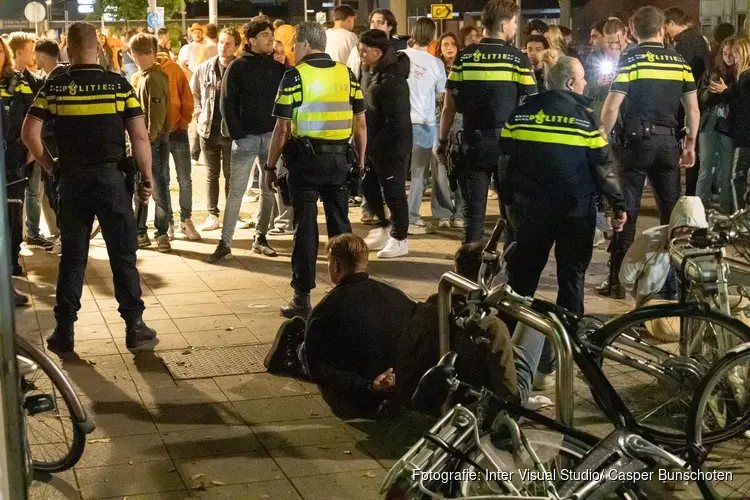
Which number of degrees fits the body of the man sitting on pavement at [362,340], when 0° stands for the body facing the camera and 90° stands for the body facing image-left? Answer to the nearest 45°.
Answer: approximately 180°

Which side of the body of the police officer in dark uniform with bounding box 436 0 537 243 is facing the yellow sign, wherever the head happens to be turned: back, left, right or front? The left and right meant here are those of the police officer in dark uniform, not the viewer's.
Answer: front

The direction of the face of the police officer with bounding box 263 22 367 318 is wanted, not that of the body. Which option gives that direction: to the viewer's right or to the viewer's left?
to the viewer's left

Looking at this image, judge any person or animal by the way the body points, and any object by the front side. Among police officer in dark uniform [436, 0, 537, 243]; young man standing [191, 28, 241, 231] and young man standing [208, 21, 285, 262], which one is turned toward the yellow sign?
the police officer in dark uniform

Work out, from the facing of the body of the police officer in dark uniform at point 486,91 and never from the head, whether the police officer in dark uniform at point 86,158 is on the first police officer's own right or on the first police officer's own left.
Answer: on the first police officer's own left

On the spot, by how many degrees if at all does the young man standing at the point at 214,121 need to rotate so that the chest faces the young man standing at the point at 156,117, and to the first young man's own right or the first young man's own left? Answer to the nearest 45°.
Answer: approximately 90° to the first young man's own right

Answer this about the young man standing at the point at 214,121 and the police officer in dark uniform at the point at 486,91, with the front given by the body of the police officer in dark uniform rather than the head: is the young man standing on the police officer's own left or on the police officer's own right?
on the police officer's own left

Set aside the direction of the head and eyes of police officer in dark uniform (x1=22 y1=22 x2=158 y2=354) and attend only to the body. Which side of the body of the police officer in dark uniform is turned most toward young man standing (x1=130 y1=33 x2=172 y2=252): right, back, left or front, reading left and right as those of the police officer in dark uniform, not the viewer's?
front

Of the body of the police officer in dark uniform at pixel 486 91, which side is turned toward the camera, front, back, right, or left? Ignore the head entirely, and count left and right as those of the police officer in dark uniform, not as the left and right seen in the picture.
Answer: back

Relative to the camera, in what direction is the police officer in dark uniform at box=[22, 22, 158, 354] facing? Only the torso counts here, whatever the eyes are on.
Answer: away from the camera

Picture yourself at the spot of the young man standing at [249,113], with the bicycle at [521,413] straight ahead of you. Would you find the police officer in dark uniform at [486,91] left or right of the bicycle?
left

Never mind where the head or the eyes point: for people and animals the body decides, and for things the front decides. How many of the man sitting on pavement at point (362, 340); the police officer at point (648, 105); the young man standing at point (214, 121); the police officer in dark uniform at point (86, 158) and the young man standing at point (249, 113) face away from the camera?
3

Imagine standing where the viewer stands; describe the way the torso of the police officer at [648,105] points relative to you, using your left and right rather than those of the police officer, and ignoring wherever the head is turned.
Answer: facing away from the viewer

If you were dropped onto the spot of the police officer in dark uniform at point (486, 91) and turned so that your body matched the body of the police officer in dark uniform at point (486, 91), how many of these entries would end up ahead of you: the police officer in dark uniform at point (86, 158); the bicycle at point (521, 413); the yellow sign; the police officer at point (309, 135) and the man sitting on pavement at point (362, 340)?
1

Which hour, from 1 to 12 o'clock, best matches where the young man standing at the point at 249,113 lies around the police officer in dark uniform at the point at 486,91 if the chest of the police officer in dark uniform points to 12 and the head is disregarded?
The young man standing is roughly at 10 o'clock from the police officer in dark uniform.

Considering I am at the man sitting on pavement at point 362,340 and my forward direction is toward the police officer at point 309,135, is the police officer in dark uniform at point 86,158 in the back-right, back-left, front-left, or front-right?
front-left

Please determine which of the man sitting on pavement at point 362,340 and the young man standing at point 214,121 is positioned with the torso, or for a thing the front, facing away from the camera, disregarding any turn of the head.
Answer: the man sitting on pavement
